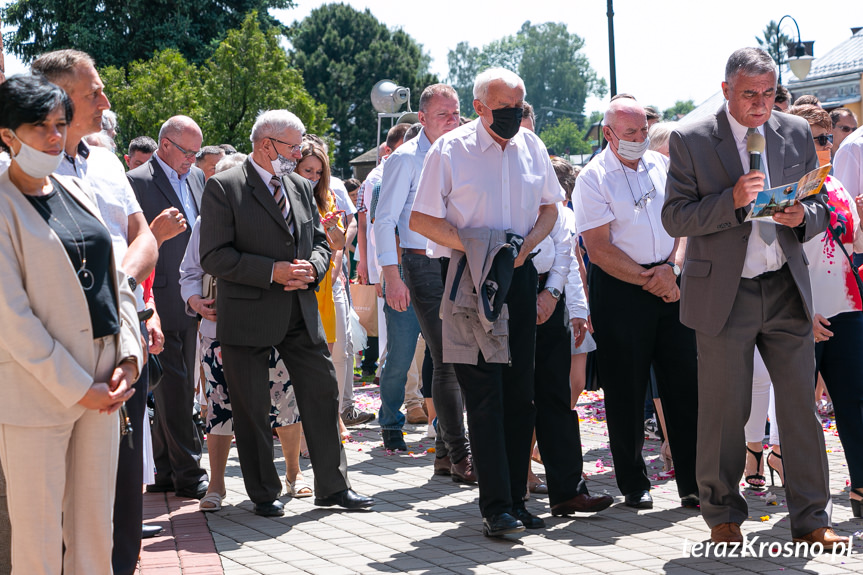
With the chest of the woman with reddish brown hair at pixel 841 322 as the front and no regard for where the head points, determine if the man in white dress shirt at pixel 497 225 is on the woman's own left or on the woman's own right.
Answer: on the woman's own right

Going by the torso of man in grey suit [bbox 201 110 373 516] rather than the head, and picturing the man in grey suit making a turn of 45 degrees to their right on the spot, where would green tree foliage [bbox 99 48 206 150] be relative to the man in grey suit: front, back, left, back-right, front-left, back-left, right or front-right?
back

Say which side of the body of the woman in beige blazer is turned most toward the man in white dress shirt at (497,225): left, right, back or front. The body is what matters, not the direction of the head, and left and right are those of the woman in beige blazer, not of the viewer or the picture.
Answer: left

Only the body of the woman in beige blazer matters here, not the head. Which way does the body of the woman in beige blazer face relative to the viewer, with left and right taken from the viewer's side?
facing the viewer and to the right of the viewer

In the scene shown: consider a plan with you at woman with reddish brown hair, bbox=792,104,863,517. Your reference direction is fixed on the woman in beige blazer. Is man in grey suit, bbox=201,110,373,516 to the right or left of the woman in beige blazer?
right

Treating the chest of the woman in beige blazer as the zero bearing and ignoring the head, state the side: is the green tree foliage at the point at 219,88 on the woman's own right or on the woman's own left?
on the woman's own left

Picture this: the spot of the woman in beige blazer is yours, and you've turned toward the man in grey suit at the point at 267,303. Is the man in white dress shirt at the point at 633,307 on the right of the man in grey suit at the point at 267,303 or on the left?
right

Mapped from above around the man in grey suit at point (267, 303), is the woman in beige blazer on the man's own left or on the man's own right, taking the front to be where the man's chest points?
on the man's own right

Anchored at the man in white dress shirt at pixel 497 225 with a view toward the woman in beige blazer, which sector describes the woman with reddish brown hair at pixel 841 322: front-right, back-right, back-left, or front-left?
back-left

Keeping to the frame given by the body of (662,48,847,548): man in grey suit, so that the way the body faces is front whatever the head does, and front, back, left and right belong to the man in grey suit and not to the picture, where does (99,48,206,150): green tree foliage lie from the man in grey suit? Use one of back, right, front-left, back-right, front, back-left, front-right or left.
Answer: back

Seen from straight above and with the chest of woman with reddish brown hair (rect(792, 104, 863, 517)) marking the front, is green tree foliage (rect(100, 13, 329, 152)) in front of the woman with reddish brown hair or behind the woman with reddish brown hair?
behind

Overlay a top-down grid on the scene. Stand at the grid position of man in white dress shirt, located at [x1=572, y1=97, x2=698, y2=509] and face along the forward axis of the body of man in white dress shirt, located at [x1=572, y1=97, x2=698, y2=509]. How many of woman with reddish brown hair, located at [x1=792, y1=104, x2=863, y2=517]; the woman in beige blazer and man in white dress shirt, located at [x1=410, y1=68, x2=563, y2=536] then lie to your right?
2

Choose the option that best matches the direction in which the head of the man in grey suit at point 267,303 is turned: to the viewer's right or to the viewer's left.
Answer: to the viewer's right
